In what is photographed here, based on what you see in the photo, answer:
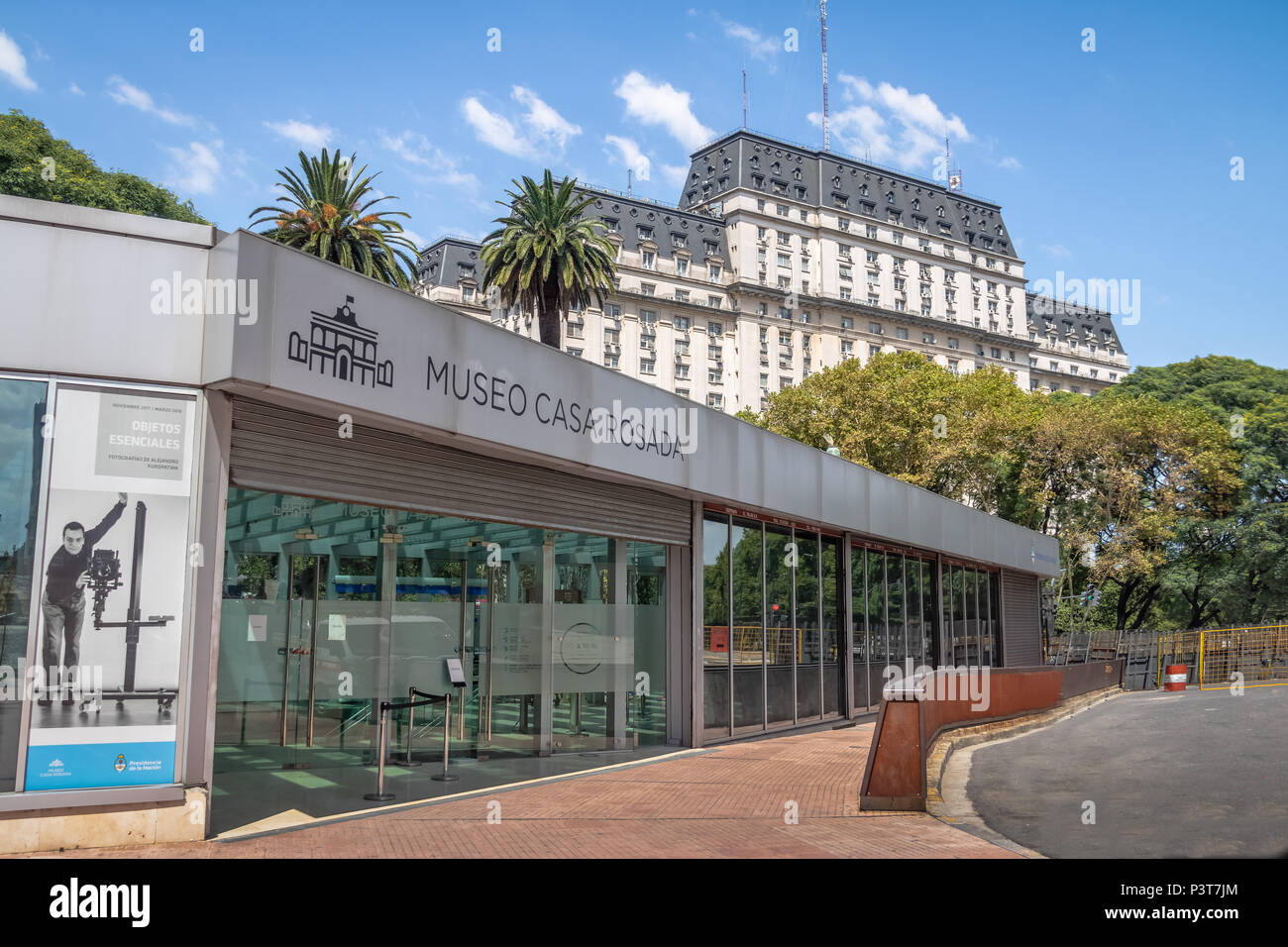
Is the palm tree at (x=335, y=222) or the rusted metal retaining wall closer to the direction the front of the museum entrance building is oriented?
the rusted metal retaining wall

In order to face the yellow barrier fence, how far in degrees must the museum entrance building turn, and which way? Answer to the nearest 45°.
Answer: approximately 90° to its left

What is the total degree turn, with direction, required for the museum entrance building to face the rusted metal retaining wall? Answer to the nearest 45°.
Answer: approximately 90° to its left

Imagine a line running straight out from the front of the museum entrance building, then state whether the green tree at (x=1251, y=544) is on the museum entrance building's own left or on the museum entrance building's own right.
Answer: on the museum entrance building's own left

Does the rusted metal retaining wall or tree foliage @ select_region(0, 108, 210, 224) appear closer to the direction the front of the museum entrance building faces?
the rusted metal retaining wall

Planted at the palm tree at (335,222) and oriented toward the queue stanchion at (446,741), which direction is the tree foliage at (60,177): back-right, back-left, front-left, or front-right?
back-right

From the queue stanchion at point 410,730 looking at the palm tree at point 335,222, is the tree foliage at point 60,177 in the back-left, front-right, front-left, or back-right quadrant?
front-left

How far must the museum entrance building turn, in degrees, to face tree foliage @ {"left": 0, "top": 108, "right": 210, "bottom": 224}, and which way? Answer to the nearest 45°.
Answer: approximately 180°

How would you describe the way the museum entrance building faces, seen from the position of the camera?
facing the viewer and to the right of the viewer

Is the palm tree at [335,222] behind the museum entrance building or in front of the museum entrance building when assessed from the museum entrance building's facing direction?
behind

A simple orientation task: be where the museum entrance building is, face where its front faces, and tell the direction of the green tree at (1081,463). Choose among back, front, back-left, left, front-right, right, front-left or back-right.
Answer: left
